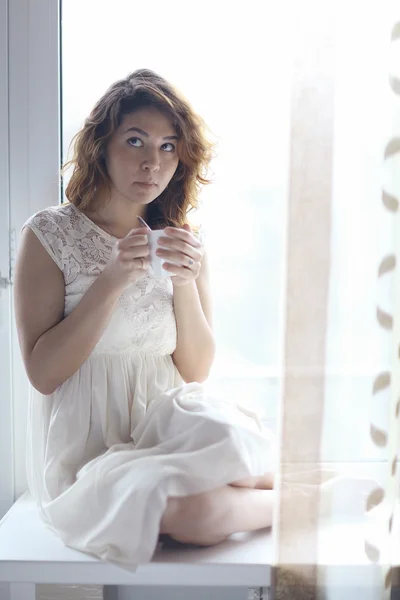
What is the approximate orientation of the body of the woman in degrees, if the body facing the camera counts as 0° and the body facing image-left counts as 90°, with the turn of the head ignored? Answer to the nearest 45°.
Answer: approximately 315°
